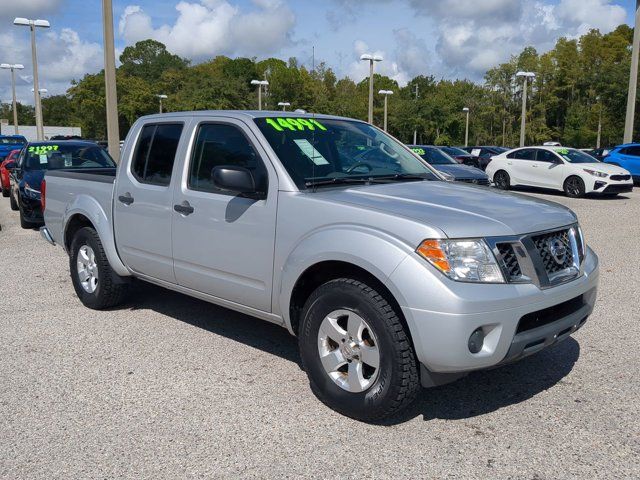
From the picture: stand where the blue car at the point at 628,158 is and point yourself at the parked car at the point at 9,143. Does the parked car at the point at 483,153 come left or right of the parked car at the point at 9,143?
right

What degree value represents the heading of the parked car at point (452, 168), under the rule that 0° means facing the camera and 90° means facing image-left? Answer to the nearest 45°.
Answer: approximately 315°

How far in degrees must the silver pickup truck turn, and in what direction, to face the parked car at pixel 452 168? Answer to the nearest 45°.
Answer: approximately 135° to its left

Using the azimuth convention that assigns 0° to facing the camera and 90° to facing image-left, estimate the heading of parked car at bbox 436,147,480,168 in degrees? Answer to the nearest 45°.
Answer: approximately 315°

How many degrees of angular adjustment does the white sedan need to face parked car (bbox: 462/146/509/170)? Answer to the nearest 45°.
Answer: approximately 135° to its left

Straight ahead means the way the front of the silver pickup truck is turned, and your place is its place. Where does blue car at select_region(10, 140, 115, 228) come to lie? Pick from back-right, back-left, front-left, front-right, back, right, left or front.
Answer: back

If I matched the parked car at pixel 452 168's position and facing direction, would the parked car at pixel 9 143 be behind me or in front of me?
behind
